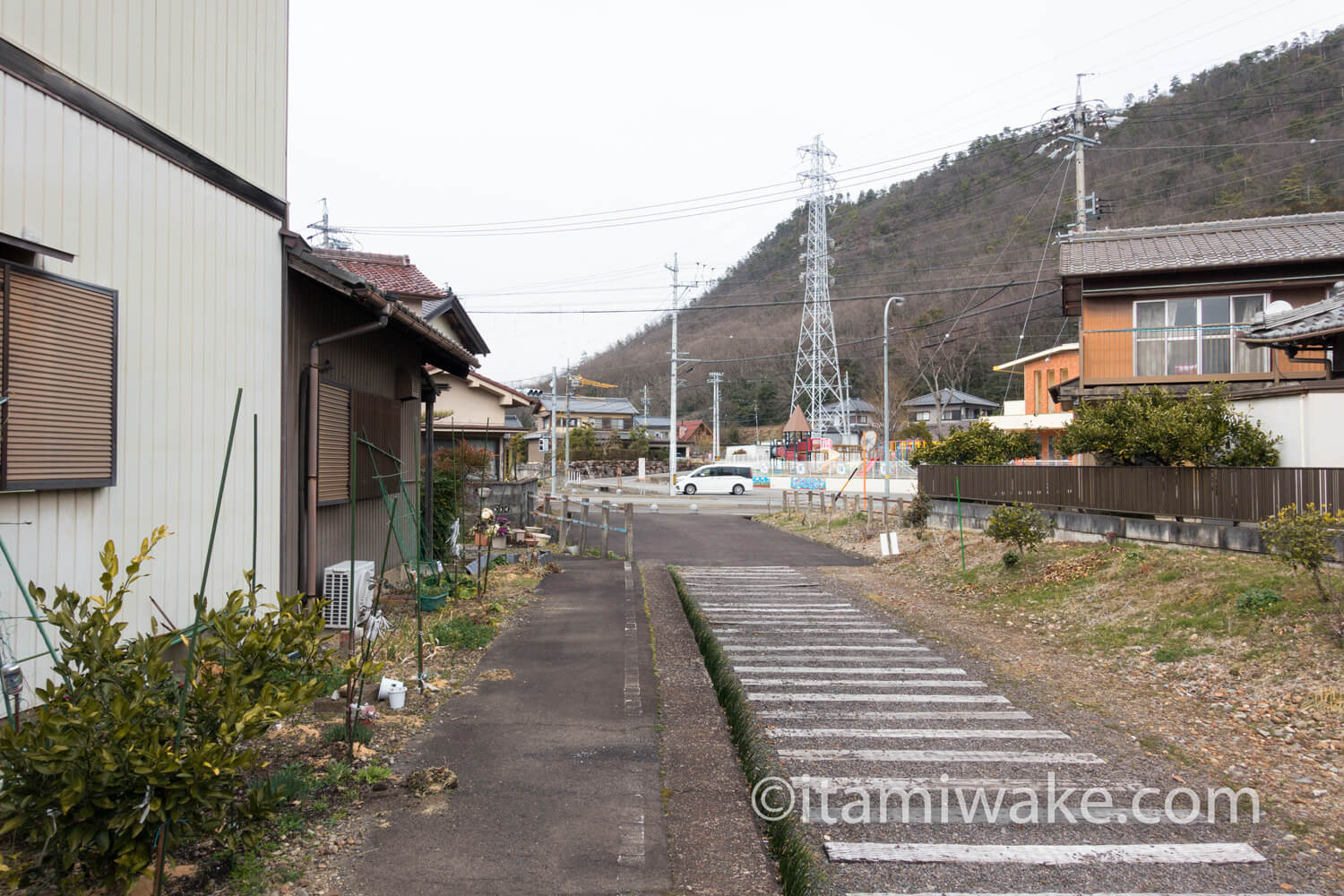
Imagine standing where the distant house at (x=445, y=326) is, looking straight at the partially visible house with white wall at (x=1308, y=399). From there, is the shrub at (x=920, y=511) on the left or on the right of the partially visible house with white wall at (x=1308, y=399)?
left

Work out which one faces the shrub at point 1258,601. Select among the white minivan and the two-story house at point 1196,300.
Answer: the two-story house

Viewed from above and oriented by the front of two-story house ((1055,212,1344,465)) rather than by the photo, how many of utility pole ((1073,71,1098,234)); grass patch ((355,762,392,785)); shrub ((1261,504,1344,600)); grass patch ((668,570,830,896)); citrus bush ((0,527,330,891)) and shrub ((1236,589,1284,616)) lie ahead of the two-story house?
5

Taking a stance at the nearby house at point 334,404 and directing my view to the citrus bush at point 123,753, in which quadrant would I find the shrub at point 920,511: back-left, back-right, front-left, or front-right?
back-left

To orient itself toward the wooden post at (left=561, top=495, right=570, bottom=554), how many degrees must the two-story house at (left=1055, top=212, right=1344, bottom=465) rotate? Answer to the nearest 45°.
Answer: approximately 45° to its right

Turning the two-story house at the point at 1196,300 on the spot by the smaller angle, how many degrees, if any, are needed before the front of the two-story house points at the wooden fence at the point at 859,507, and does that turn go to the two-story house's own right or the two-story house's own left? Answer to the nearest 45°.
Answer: approximately 135° to the two-story house's own right

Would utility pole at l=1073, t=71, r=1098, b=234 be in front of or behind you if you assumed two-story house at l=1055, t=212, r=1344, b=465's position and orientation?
behind

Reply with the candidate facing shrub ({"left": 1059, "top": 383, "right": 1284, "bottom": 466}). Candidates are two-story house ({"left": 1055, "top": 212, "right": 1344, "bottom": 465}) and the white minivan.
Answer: the two-story house

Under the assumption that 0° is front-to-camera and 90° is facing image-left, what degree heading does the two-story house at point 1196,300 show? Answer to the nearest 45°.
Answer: approximately 0°
